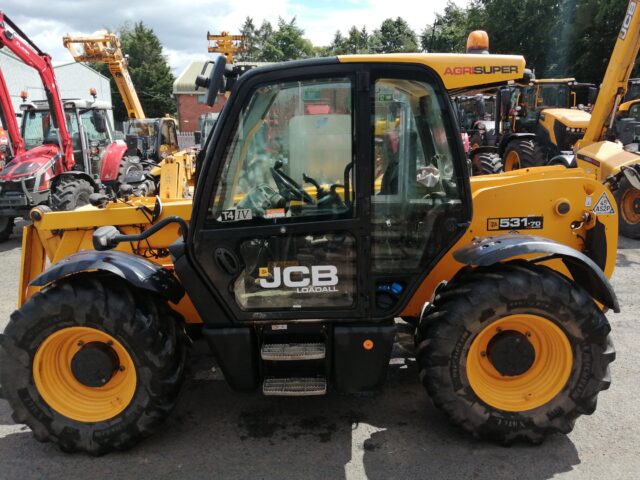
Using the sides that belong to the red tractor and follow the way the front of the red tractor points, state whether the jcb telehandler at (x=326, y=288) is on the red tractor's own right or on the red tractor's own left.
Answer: on the red tractor's own left

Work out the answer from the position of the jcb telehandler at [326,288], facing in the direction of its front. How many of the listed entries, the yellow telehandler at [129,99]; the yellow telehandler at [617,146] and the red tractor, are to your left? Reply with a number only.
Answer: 0

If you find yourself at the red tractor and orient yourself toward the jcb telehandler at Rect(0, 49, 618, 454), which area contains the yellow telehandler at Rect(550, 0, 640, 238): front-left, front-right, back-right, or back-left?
front-left

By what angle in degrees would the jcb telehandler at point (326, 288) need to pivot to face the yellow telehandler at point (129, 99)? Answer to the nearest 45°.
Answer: approximately 90° to its right

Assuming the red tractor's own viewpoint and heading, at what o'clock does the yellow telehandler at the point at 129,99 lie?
The yellow telehandler is roughly at 5 o'clock from the red tractor.

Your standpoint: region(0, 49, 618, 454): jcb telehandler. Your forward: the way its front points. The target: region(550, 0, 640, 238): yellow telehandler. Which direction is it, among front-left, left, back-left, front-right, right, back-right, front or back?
back-right

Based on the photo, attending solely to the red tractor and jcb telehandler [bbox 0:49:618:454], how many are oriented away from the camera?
0

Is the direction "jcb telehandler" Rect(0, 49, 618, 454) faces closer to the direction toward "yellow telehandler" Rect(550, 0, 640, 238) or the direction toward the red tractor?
the red tractor

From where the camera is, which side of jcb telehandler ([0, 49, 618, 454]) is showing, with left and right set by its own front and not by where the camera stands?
left

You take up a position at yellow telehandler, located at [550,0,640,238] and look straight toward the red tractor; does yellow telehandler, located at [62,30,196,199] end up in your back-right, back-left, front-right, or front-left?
front-right

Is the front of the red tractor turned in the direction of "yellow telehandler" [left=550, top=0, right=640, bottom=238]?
no

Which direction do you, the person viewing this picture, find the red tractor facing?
facing the viewer and to the left of the viewer
